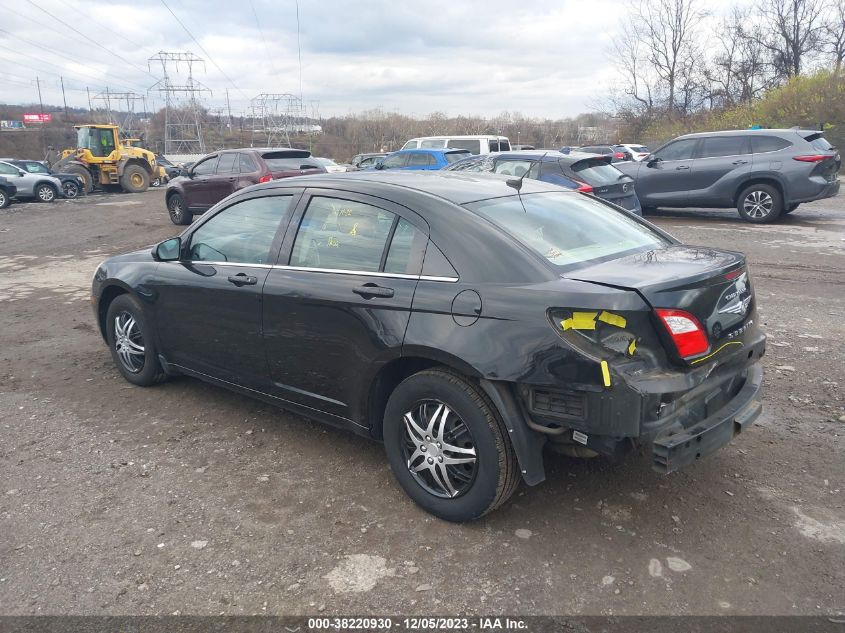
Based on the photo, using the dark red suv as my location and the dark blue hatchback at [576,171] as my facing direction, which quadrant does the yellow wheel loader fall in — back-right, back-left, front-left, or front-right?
back-left

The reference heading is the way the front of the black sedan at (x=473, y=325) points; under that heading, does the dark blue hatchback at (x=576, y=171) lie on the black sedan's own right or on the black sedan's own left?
on the black sedan's own right

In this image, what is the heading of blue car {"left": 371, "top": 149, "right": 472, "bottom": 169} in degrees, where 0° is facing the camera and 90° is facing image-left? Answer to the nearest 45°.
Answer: approximately 135°

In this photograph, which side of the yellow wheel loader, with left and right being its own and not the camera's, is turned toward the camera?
left

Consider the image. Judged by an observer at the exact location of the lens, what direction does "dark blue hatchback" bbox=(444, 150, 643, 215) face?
facing away from the viewer and to the left of the viewer

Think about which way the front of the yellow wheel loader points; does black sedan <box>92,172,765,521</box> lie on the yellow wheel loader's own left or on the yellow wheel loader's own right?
on the yellow wheel loader's own left

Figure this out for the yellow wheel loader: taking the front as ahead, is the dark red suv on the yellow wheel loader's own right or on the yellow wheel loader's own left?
on the yellow wheel loader's own left

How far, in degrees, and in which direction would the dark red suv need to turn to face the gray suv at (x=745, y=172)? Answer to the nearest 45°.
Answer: approximately 180°

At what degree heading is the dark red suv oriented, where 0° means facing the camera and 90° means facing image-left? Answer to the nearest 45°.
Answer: approximately 135°

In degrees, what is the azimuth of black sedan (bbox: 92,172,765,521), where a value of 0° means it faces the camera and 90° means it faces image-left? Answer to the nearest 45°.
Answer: approximately 135°
